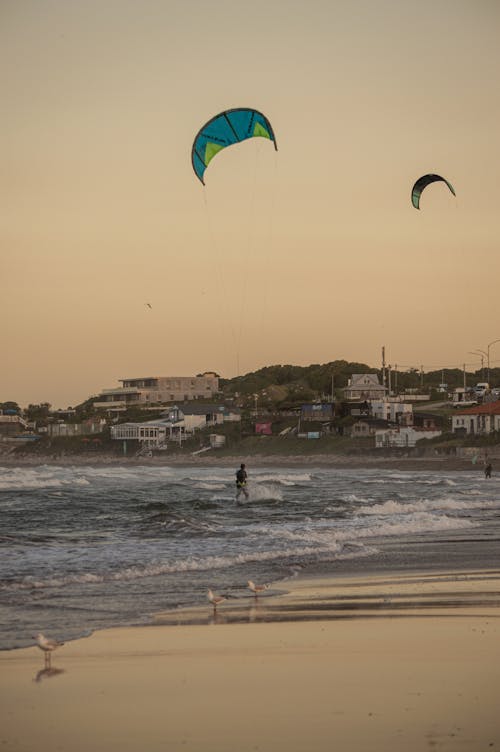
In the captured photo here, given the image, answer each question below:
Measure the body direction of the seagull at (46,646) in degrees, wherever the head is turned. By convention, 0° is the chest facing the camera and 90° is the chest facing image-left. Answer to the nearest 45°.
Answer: approximately 90°

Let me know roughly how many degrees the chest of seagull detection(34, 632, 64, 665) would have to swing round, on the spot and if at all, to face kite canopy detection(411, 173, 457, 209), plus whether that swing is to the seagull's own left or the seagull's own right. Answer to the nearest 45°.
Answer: approximately 135° to the seagull's own right

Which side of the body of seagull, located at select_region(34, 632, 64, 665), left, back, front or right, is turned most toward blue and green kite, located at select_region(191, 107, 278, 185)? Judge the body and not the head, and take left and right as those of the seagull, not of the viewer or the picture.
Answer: right
